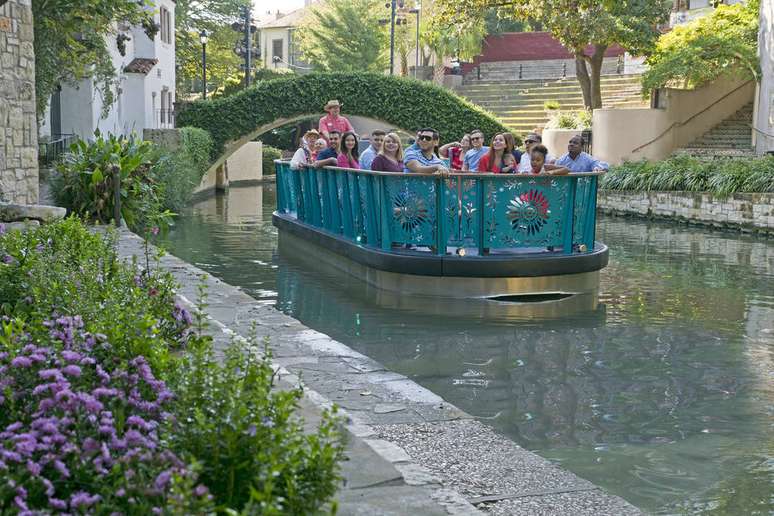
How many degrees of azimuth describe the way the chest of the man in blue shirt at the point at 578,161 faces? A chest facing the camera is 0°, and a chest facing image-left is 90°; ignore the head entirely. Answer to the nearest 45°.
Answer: approximately 45°

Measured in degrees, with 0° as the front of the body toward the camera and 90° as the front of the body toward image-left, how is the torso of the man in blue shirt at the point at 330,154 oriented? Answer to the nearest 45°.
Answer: approximately 45°

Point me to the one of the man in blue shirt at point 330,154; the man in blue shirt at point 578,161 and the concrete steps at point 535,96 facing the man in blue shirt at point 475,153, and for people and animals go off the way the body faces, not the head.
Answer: the concrete steps

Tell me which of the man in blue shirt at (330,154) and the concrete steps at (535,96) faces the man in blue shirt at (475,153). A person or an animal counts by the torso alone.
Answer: the concrete steps

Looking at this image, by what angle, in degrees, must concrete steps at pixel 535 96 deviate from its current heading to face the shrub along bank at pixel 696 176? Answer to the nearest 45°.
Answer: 0° — it already faces it

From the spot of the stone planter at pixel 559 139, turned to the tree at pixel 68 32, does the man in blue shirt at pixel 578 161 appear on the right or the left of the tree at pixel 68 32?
left

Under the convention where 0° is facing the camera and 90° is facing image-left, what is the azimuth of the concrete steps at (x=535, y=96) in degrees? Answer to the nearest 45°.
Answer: approximately 0°

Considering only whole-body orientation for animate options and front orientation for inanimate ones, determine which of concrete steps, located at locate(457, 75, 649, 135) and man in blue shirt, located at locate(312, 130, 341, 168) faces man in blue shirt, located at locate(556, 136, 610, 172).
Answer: the concrete steps

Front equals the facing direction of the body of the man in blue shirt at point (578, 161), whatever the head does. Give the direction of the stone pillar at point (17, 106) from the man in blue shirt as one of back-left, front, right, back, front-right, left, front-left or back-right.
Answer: front-right

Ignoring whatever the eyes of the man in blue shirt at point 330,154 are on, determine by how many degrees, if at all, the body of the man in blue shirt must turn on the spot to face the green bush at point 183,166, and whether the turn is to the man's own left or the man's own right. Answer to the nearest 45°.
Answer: approximately 135° to the man's own right

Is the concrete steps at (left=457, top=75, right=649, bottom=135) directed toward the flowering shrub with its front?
yes
